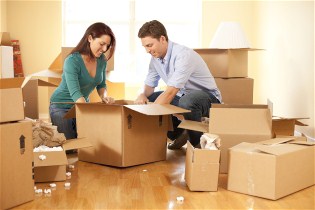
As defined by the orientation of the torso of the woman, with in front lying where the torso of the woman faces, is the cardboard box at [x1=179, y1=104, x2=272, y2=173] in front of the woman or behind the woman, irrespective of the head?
in front

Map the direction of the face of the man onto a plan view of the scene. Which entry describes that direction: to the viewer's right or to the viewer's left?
to the viewer's left

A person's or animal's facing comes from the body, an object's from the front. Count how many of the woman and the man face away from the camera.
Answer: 0

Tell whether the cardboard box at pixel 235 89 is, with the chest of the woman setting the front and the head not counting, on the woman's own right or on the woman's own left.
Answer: on the woman's own left

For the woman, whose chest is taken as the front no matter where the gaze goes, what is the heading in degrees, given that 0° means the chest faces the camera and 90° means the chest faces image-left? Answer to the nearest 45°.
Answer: approximately 315°

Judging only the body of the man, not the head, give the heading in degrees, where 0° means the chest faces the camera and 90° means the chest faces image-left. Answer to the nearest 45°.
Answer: approximately 45°

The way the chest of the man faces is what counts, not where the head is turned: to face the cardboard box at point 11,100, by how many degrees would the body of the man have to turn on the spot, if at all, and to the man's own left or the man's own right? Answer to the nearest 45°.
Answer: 0° — they already face it

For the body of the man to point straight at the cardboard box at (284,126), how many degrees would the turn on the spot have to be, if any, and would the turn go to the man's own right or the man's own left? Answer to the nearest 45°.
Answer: approximately 135° to the man's own left

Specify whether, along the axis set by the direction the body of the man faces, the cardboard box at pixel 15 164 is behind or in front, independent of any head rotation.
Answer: in front

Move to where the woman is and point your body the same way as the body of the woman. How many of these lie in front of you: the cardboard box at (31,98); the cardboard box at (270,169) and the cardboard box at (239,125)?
2

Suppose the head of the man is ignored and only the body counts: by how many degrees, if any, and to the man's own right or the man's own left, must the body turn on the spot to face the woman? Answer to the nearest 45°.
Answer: approximately 45° to the man's own right

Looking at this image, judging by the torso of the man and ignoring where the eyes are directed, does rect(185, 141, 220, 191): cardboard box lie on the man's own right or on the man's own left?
on the man's own left

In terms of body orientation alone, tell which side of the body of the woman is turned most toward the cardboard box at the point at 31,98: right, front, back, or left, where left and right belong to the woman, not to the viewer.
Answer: back
